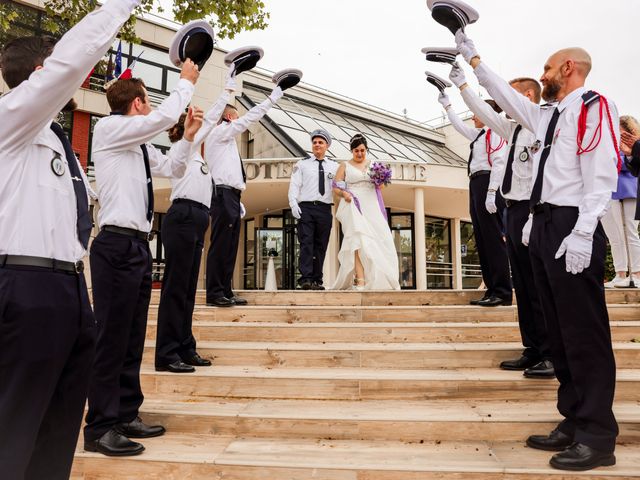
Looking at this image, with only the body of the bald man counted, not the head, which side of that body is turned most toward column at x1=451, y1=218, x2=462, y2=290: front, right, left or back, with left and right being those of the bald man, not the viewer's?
right

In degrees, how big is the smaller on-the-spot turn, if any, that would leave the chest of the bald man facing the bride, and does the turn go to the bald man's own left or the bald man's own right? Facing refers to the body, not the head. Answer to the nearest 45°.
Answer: approximately 45° to the bald man's own right

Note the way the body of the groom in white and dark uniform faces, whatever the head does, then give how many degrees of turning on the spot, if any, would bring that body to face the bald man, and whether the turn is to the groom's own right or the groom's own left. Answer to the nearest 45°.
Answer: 0° — they already face them

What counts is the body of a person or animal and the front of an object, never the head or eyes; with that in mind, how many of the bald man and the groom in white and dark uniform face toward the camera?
1

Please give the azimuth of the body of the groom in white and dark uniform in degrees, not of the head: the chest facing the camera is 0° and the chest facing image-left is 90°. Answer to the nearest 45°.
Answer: approximately 0°

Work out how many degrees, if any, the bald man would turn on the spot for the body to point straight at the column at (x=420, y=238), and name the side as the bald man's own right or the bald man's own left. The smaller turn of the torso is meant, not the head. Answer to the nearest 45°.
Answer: approximately 90° to the bald man's own right

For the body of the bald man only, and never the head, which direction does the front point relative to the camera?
to the viewer's left
